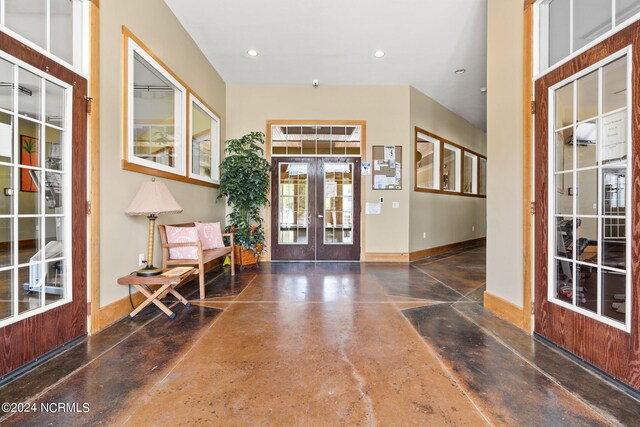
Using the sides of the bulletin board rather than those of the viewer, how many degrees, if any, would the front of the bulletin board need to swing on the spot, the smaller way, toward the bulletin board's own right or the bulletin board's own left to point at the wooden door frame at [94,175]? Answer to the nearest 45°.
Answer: approximately 45° to the bulletin board's own right

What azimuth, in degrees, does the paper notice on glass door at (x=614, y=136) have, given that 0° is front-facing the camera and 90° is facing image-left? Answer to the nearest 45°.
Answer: approximately 45°

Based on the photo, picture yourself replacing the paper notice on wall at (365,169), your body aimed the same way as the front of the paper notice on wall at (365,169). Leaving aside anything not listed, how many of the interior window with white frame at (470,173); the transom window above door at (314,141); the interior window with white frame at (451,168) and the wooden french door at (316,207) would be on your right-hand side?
2

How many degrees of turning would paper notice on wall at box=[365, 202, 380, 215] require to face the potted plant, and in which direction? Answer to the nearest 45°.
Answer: approximately 45° to its right

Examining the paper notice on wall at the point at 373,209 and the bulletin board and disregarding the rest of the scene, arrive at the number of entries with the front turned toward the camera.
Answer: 2

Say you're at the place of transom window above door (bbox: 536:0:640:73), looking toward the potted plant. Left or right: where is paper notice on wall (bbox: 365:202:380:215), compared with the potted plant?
right

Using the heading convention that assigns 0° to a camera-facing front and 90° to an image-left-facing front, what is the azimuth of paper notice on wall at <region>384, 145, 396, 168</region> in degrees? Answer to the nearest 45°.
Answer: approximately 0°

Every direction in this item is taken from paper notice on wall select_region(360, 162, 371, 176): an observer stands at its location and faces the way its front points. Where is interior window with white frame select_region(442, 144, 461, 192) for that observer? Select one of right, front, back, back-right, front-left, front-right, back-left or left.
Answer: back-left

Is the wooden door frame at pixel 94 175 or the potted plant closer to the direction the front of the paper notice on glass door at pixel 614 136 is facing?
the wooden door frame

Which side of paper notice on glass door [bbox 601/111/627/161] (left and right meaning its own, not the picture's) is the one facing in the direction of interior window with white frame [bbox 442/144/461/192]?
right

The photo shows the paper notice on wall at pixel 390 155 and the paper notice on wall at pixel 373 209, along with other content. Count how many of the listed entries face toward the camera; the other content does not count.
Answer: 2
